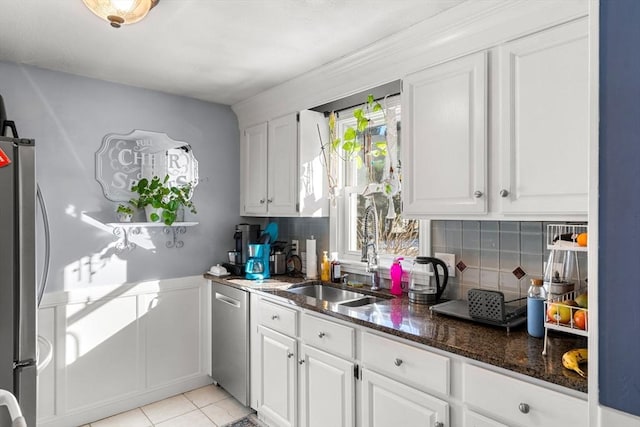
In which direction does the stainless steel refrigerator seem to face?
to the viewer's right

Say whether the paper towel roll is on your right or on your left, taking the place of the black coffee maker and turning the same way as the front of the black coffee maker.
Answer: on your left

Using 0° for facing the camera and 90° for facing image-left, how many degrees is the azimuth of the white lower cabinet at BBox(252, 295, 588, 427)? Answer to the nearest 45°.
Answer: approximately 45°

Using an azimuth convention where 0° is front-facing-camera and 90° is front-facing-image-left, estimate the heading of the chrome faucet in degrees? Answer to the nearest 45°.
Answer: approximately 45°

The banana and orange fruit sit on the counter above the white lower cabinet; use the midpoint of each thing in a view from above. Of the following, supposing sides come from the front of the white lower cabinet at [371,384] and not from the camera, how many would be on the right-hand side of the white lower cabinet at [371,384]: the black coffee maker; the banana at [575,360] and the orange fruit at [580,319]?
1

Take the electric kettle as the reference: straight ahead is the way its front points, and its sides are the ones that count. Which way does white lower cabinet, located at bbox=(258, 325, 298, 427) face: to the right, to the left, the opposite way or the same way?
to the left

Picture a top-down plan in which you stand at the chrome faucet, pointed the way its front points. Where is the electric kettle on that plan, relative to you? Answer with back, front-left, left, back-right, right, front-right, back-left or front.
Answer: left

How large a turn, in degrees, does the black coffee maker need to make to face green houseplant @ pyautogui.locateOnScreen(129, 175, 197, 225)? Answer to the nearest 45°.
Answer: approximately 45° to its right

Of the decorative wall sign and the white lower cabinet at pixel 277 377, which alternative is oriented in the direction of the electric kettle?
the decorative wall sign

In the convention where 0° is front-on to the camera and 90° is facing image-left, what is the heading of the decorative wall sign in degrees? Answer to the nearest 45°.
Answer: approximately 315°

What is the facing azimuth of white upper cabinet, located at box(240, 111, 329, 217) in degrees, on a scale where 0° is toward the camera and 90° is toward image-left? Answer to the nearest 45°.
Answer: approximately 45°

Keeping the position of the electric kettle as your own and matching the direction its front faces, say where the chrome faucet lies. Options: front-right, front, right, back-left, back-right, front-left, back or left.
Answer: front-right

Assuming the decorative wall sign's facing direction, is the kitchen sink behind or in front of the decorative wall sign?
in front
